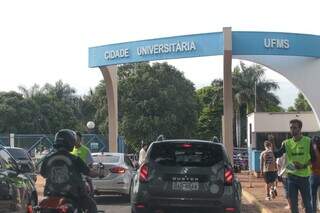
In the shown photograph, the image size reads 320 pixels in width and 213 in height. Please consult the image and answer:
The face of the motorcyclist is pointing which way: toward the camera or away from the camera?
away from the camera

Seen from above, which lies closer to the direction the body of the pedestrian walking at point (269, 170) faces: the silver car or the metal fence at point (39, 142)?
the metal fence

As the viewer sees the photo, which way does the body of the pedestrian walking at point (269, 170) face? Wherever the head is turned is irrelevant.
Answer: away from the camera

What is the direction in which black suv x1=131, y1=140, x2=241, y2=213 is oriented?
away from the camera

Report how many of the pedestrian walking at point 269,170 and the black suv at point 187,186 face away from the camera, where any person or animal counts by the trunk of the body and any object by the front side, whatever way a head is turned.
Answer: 2
